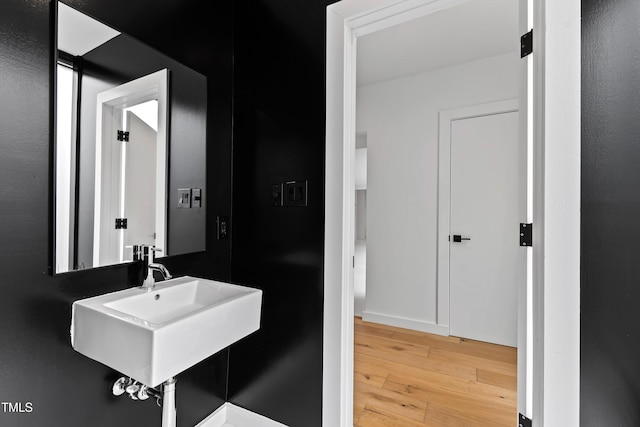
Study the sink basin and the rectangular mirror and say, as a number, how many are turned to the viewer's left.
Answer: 0

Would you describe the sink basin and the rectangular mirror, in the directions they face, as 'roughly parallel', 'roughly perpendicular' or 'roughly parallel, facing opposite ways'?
roughly parallel

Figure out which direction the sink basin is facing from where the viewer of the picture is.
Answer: facing the viewer and to the right of the viewer

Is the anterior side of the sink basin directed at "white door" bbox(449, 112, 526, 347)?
no
